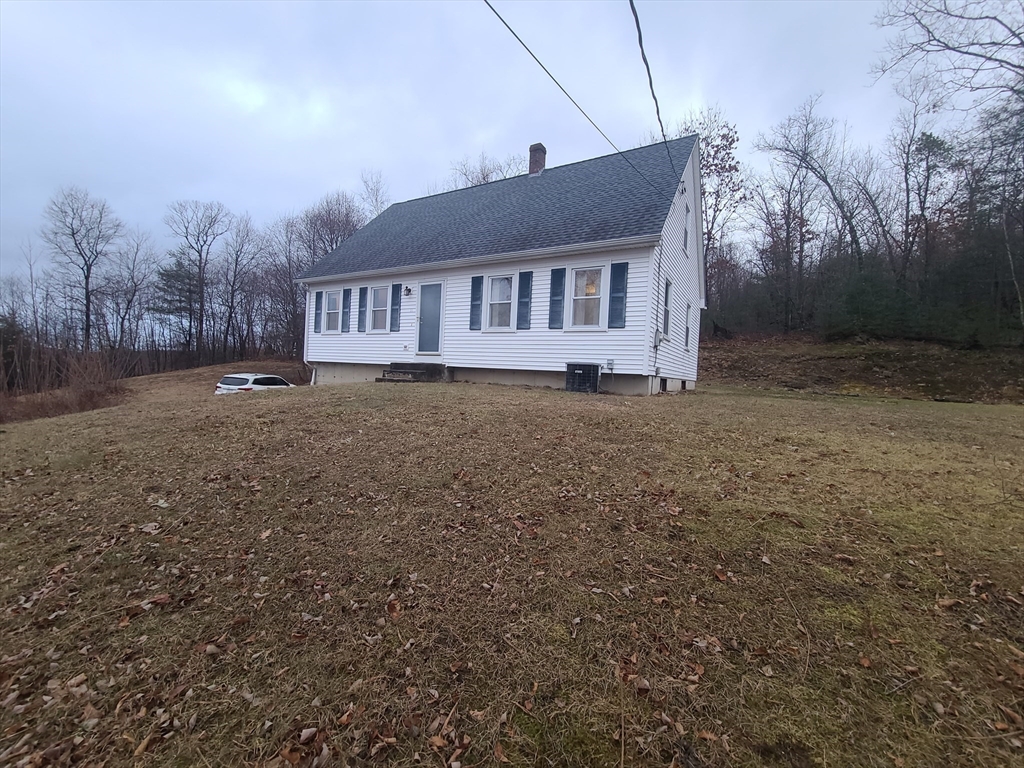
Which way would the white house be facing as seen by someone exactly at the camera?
facing the viewer and to the left of the viewer

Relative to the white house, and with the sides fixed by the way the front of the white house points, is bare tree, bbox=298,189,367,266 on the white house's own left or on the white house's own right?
on the white house's own right

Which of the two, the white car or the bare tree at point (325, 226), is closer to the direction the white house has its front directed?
the white car

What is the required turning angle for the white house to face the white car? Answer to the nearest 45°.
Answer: approximately 45° to its right

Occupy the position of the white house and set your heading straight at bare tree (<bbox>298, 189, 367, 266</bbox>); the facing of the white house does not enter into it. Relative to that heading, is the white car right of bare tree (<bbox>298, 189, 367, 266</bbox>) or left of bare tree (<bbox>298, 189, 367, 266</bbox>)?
left
